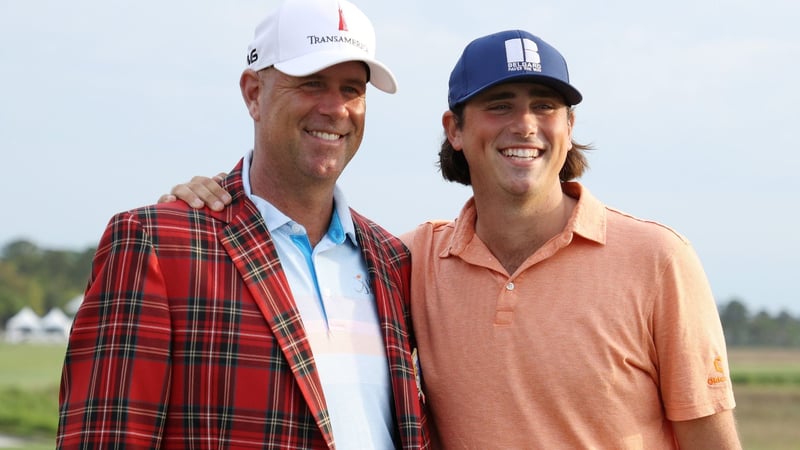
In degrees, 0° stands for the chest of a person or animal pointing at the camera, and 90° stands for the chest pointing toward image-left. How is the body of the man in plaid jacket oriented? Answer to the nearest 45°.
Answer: approximately 315°
